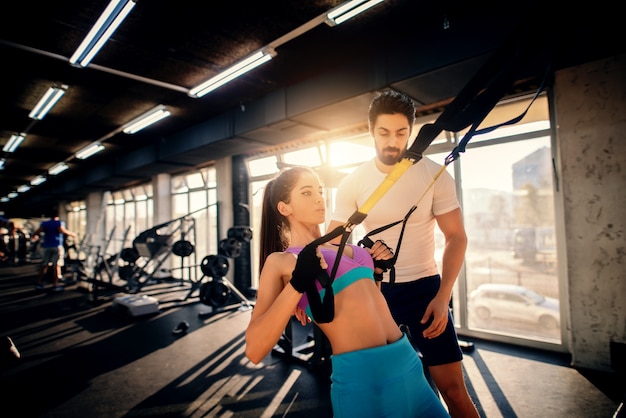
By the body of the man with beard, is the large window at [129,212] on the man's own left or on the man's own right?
on the man's own right

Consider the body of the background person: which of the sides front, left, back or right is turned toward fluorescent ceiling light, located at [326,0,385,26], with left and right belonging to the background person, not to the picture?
back

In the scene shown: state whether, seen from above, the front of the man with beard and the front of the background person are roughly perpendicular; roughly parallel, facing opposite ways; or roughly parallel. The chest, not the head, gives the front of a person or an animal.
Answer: roughly parallel, facing opposite ways

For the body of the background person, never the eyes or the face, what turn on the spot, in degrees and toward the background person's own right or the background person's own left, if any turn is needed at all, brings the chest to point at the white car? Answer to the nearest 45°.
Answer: approximately 135° to the background person's own right

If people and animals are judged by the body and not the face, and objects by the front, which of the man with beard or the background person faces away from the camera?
the background person

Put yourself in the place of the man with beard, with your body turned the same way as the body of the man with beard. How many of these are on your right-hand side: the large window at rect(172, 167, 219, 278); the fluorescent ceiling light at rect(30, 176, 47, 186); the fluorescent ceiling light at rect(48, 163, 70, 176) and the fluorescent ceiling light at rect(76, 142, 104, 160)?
4

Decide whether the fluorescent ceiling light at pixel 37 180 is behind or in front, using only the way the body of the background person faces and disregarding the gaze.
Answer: in front

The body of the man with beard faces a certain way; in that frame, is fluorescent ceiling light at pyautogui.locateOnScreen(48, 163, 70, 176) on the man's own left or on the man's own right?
on the man's own right

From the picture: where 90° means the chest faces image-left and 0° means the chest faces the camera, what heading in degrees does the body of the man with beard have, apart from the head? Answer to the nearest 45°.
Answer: approximately 45°

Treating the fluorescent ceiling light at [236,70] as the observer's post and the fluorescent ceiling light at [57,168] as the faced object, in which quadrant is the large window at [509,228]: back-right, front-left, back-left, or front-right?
back-right
